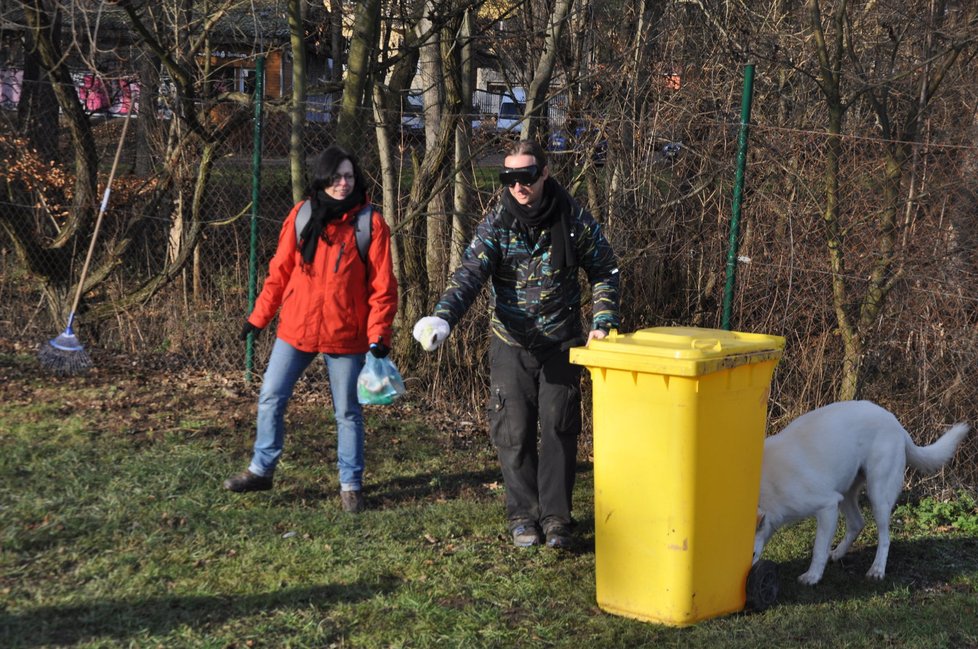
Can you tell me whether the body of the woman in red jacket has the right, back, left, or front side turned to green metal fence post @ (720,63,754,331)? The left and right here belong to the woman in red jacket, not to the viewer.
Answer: left

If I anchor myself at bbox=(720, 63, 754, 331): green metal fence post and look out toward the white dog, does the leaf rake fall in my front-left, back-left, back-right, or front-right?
back-right

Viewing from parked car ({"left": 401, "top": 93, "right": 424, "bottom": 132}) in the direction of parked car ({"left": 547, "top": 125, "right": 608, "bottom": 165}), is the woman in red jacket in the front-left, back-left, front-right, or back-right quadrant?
front-right

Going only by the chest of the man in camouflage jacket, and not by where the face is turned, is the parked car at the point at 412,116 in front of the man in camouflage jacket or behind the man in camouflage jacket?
behind

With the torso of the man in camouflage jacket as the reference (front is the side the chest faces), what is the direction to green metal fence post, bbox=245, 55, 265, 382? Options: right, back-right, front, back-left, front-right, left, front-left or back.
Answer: back-right

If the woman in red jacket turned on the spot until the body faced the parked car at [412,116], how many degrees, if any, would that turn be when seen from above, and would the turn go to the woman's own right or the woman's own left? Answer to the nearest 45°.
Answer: approximately 180°

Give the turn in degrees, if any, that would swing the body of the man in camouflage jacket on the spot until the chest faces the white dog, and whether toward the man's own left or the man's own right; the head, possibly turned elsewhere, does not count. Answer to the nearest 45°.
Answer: approximately 90° to the man's own left

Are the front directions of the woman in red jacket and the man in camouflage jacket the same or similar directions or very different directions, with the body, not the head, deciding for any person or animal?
same or similar directions

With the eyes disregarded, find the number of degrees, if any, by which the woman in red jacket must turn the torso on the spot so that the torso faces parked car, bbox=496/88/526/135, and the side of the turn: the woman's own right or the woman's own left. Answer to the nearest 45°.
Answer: approximately 135° to the woman's own left

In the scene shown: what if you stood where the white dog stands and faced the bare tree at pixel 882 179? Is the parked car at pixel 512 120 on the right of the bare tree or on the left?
left

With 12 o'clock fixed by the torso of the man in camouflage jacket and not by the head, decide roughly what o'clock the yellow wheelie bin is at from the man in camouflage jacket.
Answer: The yellow wheelie bin is roughly at 11 o'clock from the man in camouflage jacket.

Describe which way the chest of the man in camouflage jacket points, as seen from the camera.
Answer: toward the camera

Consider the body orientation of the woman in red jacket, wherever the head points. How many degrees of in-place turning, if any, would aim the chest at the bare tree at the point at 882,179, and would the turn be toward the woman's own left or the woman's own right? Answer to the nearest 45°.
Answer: approximately 90° to the woman's own left

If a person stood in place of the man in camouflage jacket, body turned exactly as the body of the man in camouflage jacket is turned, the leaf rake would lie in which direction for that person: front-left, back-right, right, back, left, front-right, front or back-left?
back-right

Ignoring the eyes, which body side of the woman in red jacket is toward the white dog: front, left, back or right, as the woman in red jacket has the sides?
left

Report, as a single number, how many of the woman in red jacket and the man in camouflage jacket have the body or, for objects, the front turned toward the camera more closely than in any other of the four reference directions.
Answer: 2
